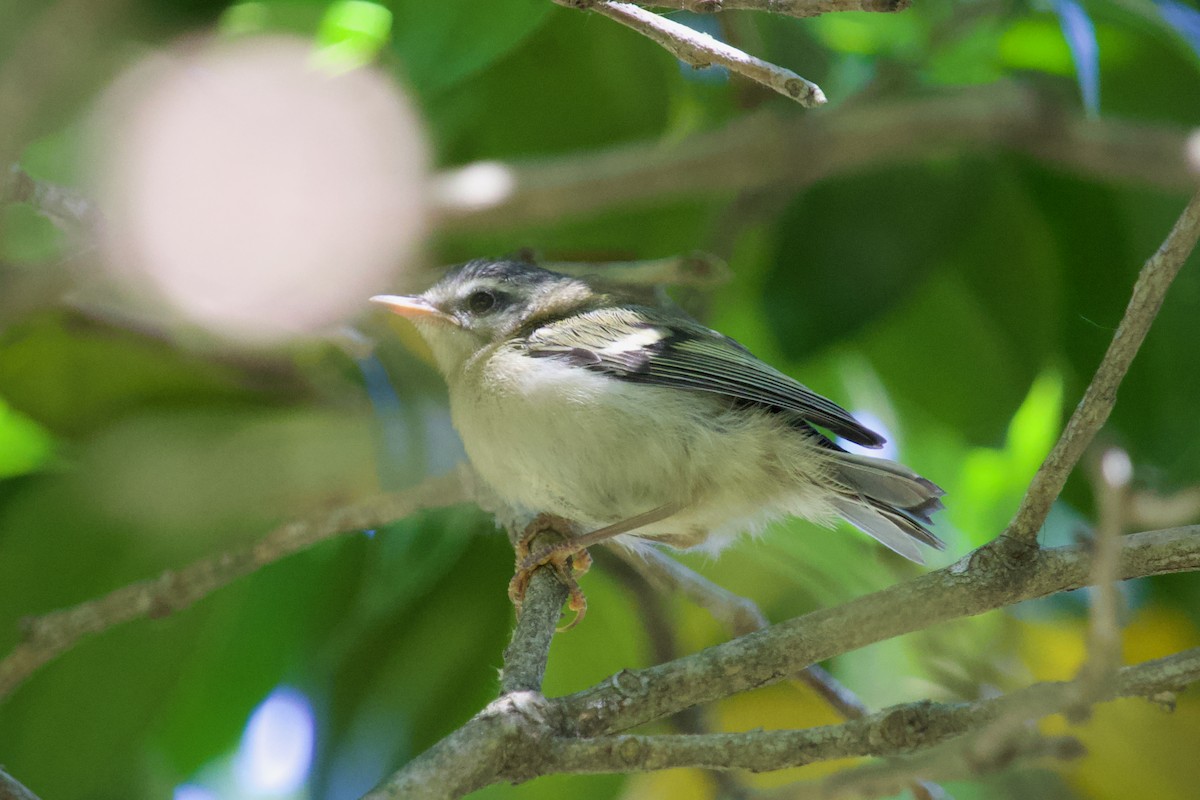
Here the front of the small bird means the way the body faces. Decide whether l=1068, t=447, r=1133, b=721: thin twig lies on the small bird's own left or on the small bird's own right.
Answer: on the small bird's own left

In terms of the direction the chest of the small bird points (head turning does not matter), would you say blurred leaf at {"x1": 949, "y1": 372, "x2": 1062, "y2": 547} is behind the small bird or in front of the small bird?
behind

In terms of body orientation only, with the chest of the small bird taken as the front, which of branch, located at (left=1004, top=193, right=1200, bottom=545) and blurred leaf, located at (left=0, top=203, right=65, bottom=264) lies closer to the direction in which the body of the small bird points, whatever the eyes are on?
the blurred leaf

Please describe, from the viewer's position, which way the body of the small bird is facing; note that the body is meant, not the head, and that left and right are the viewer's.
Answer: facing to the left of the viewer
